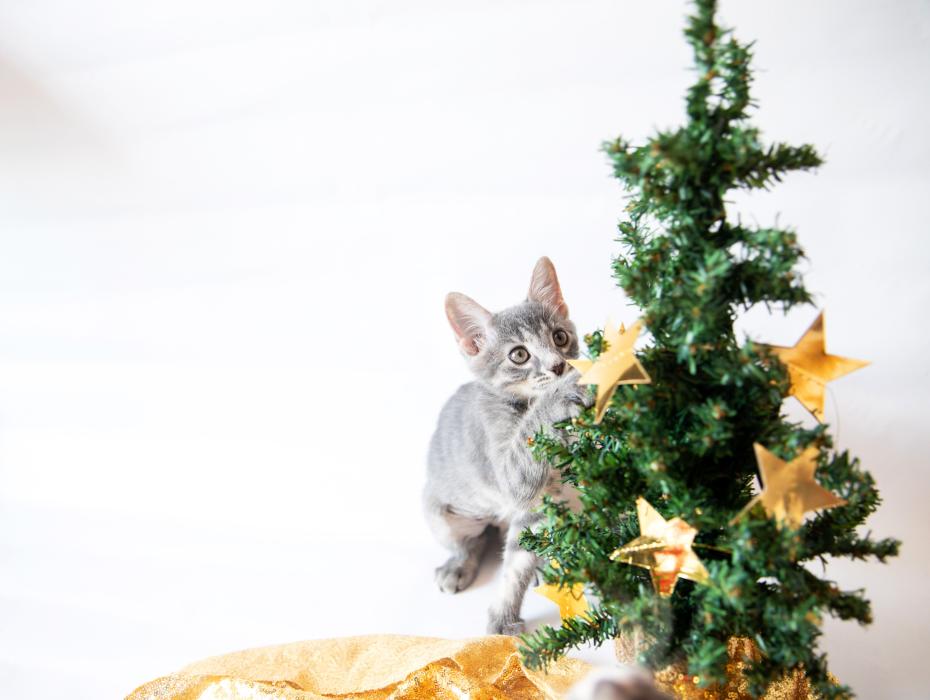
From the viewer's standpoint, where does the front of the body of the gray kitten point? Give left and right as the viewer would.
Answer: facing the viewer and to the right of the viewer
